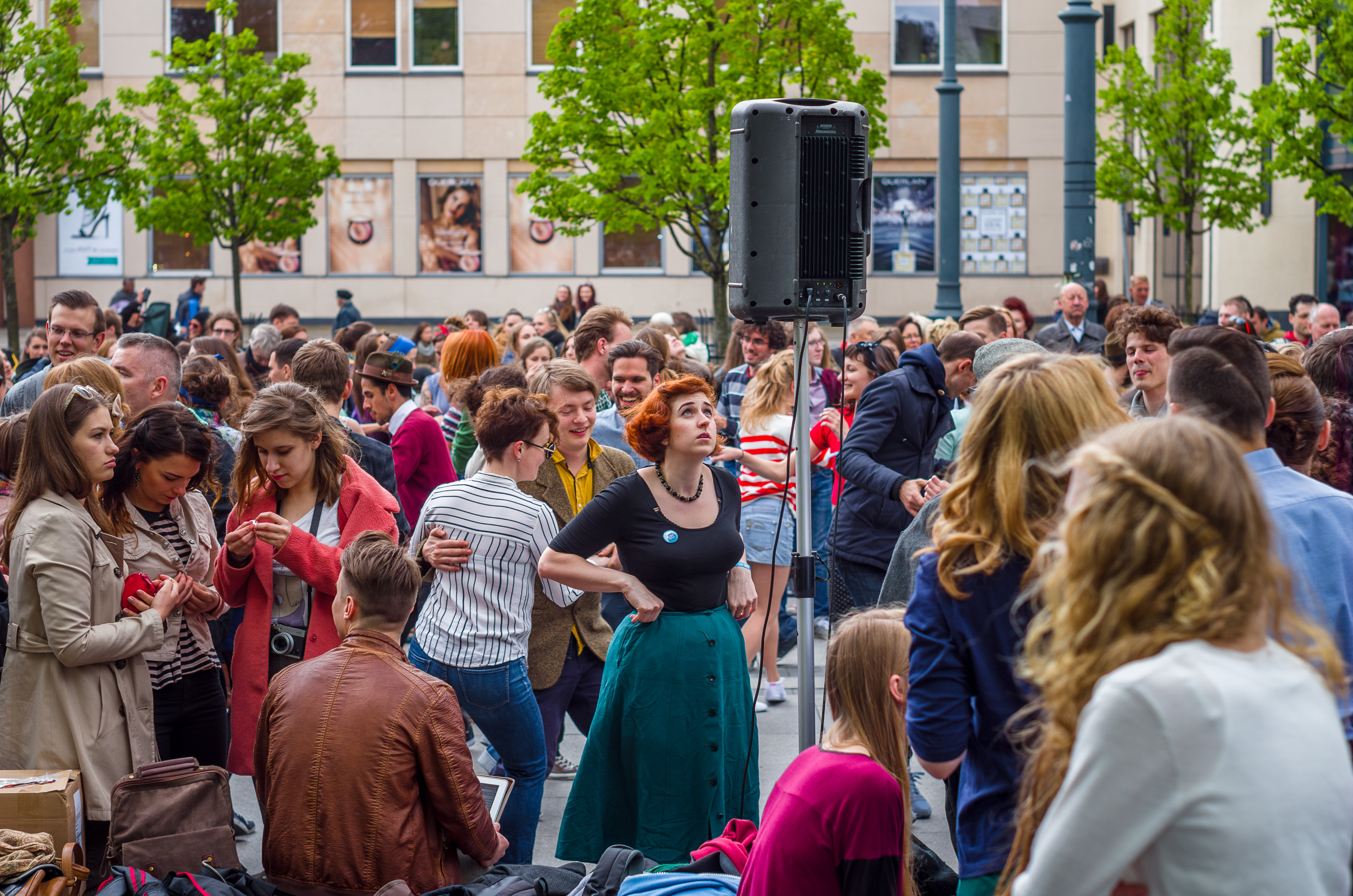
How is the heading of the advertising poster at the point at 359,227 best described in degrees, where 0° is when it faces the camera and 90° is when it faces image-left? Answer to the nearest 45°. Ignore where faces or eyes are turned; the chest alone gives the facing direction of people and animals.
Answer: approximately 0°

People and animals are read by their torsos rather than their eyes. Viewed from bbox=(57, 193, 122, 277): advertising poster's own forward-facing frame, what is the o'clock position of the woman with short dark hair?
The woman with short dark hair is roughly at 12 o'clock from the advertising poster.

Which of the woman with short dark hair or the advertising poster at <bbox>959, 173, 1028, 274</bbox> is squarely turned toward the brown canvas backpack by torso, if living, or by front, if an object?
the advertising poster

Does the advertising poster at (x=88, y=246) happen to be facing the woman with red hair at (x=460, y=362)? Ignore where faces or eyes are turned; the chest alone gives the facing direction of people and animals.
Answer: yes

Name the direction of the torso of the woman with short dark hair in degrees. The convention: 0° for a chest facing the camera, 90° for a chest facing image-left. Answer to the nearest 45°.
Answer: approximately 225°

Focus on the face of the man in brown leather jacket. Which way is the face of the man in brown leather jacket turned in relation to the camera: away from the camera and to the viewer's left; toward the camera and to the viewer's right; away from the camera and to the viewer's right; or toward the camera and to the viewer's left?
away from the camera and to the viewer's left

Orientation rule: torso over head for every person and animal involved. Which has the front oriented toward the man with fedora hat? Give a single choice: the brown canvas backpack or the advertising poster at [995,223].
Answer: the advertising poster
